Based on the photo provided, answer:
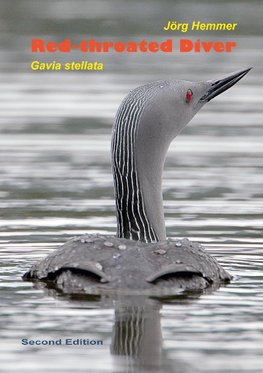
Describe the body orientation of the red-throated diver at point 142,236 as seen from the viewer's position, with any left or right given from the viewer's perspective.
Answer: facing away from the viewer
